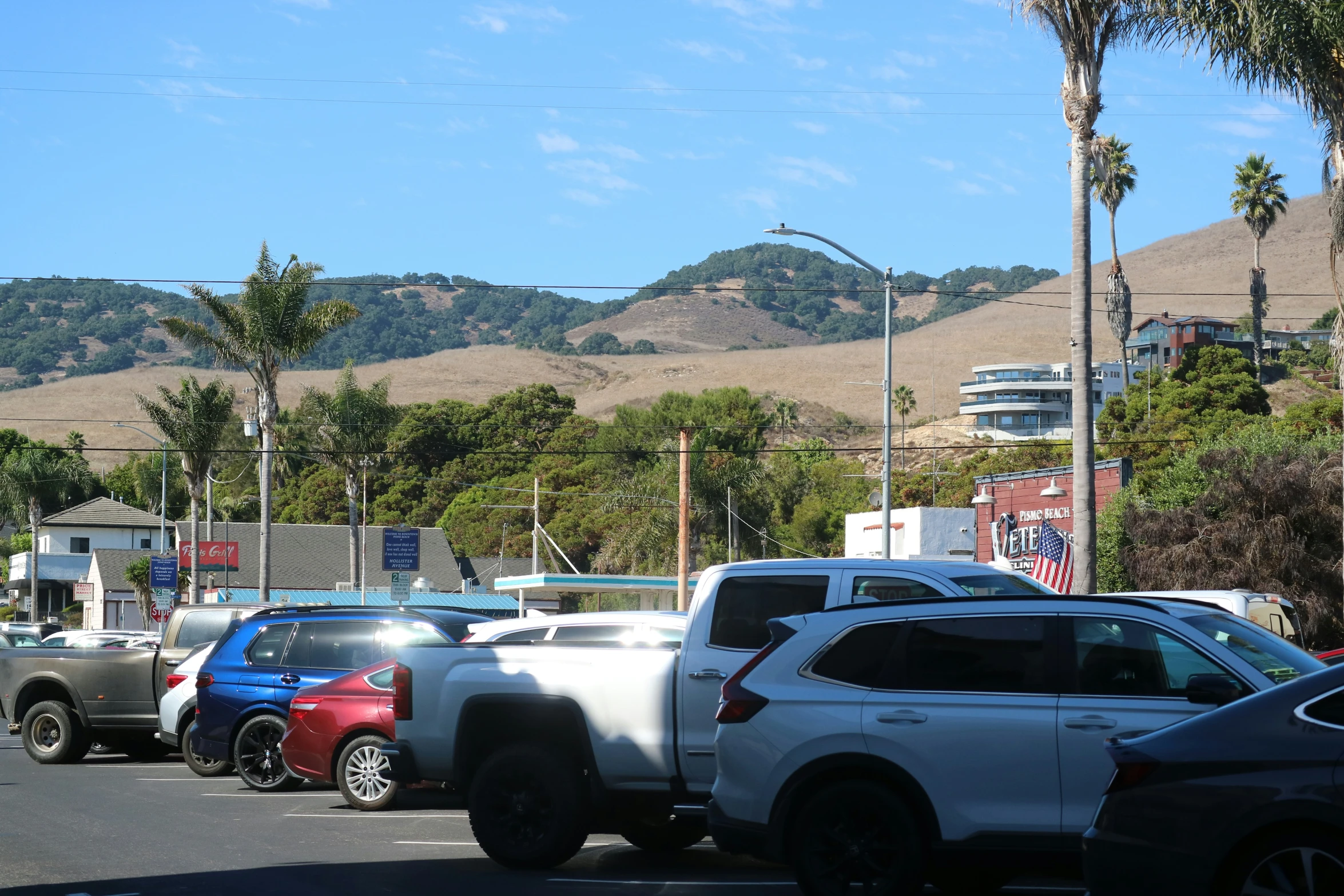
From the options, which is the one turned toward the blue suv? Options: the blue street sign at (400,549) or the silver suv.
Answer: the blue street sign

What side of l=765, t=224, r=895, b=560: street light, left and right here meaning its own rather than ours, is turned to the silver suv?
left

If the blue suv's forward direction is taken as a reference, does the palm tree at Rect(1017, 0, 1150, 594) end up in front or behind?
in front

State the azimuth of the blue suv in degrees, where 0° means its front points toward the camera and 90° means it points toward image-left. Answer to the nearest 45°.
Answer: approximately 270°

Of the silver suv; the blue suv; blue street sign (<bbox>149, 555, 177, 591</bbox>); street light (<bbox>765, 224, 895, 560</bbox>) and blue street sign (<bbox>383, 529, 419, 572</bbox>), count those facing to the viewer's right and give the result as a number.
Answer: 2

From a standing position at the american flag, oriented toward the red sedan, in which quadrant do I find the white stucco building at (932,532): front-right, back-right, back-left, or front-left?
back-right

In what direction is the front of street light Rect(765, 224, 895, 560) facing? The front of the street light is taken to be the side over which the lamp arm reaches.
to the viewer's left

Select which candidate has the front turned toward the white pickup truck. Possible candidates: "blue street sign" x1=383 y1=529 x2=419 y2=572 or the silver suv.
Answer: the blue street sign

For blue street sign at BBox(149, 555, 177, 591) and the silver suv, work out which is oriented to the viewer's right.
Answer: the silver suv

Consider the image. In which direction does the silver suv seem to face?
to the viewer's right

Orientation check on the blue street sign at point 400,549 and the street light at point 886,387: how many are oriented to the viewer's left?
1

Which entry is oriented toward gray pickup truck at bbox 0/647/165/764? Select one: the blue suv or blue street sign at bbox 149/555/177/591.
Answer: the blue street sign

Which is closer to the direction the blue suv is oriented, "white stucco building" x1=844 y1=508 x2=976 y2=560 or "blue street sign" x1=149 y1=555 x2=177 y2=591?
the white stucco building
